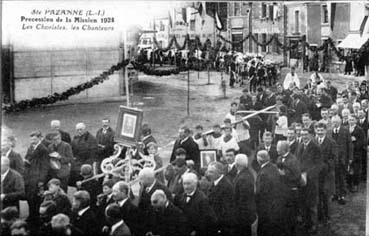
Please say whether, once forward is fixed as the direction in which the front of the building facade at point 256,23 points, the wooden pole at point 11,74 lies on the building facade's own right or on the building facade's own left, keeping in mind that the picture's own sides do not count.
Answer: on the building facade's own right

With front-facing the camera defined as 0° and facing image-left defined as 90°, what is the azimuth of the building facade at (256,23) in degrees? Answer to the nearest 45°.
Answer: approximately 0°

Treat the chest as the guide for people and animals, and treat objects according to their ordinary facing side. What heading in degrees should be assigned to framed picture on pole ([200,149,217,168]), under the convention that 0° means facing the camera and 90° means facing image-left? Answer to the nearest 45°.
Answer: approximately 0°

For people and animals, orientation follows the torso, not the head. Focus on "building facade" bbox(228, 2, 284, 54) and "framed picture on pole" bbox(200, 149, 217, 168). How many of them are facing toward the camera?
2
